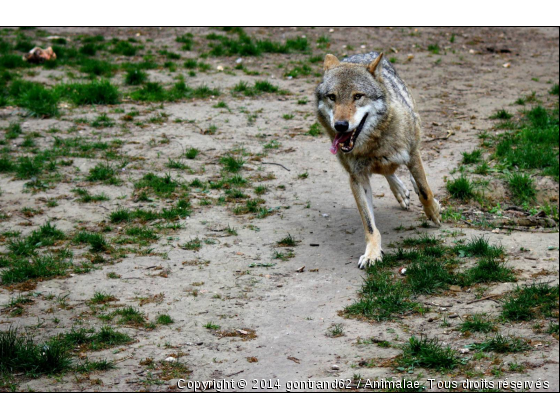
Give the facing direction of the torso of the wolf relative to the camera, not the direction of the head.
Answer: toward the camera
